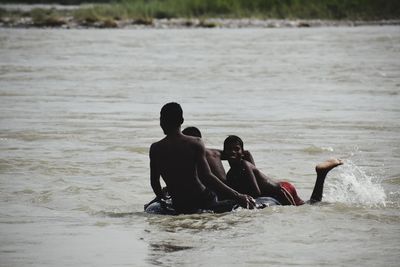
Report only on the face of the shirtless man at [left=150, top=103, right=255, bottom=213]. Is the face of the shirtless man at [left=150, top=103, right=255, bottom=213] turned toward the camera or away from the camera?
away from the camera

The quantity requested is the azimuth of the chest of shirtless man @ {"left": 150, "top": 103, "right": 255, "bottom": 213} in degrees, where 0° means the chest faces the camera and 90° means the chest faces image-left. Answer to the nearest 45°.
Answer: approximately 180°
